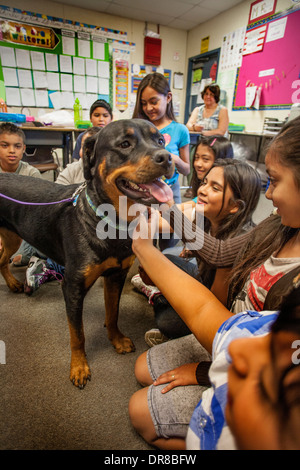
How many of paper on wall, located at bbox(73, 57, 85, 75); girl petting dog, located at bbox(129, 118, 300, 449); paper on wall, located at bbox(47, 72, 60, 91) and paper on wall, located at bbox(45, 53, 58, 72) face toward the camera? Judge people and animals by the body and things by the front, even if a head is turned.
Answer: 3

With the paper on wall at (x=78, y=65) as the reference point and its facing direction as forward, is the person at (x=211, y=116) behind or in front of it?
in front

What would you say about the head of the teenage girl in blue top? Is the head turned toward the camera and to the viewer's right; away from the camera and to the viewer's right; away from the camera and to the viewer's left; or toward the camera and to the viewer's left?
toward the camera and to the viewer's left

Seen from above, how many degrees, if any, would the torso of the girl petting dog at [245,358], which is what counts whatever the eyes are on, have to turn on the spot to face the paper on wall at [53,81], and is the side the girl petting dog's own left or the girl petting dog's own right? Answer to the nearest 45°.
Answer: approximately 45° to the girl petting dog's own right

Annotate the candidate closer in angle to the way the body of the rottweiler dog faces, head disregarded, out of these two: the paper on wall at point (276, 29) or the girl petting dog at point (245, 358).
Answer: the girl petting dog

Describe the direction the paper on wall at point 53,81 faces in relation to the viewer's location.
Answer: facing the viewer

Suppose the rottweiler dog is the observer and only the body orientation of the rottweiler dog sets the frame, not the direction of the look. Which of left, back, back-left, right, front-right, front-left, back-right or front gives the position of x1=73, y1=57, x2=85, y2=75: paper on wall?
back-left

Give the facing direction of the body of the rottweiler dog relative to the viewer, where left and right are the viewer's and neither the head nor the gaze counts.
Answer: facing the viewer and to the right of the viewer

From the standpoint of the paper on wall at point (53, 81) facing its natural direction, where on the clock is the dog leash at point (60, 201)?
The dog leash is roughly at 12 o'clock from the paper on wall.

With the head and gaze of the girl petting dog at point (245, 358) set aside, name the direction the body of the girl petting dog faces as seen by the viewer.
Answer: to the viewer's left

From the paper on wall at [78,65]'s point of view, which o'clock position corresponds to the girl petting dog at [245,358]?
The girl petting dog is roughly at 12 o'clock from the paper on wall.

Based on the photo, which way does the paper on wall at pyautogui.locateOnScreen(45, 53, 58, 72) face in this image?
toward the camera

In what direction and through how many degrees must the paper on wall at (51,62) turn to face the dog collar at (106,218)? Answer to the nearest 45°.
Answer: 0° — it already faces it
